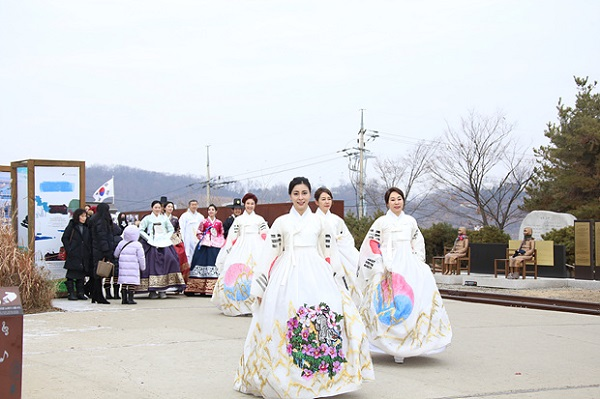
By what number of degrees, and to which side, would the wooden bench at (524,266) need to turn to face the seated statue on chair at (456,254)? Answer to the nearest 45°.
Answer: approximately 90° to its right

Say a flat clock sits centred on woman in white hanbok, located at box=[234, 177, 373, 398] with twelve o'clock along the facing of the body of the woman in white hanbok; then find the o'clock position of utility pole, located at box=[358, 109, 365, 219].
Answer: The utility pole is roughly at 6 o'clock from the woman in white hanbok.

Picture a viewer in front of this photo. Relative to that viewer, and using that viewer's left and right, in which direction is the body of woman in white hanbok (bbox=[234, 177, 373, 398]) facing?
facing the viewer

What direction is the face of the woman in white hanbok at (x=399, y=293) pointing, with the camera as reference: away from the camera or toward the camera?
toward the camera

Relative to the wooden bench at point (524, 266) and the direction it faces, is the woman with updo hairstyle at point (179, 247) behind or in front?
in front

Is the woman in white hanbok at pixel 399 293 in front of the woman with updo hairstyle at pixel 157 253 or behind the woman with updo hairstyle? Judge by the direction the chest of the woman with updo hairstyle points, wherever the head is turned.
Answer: in front

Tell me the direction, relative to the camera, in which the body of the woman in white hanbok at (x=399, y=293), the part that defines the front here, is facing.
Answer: toward the camera

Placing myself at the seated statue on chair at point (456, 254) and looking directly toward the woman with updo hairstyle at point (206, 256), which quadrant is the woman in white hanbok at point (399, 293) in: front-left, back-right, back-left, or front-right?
front-left

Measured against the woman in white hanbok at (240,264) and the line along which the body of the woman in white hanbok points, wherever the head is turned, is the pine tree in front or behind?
behind

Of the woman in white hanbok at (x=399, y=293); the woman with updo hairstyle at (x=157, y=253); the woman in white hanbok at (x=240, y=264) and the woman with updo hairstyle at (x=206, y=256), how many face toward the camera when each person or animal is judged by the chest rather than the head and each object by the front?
4

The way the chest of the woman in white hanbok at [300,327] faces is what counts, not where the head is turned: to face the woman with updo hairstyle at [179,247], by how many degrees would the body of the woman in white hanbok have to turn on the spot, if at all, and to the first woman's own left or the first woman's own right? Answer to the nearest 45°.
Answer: approximately 180°

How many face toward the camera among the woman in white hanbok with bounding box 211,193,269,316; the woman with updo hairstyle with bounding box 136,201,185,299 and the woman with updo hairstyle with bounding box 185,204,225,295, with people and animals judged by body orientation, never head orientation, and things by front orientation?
3

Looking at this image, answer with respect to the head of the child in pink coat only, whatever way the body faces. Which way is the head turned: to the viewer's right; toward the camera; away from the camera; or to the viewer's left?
away from the camera

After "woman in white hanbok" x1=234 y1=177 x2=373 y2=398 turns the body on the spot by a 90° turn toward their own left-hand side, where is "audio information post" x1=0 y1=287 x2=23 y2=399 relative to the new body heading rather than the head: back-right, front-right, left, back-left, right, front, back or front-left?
back-right
